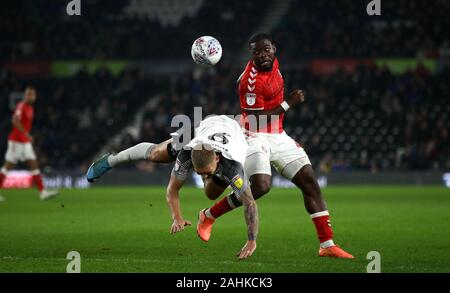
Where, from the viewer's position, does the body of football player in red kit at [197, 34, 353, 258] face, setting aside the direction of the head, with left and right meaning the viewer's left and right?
facing the viewer and to the right of the viewer

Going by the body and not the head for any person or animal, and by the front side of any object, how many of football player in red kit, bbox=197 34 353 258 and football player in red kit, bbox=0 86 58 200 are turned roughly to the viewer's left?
0

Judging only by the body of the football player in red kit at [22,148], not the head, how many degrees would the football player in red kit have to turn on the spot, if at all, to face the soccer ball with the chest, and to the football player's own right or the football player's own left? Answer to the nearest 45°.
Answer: approximately 90° to the football player's own right

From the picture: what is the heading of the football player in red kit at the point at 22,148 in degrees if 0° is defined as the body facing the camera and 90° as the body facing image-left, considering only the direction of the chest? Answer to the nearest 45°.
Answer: approximately 270°

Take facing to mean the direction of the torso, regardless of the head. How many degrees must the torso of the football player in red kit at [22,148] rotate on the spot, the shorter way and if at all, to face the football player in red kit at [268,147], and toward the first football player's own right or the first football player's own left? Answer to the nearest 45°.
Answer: approximately 90° to the first football player's own right
